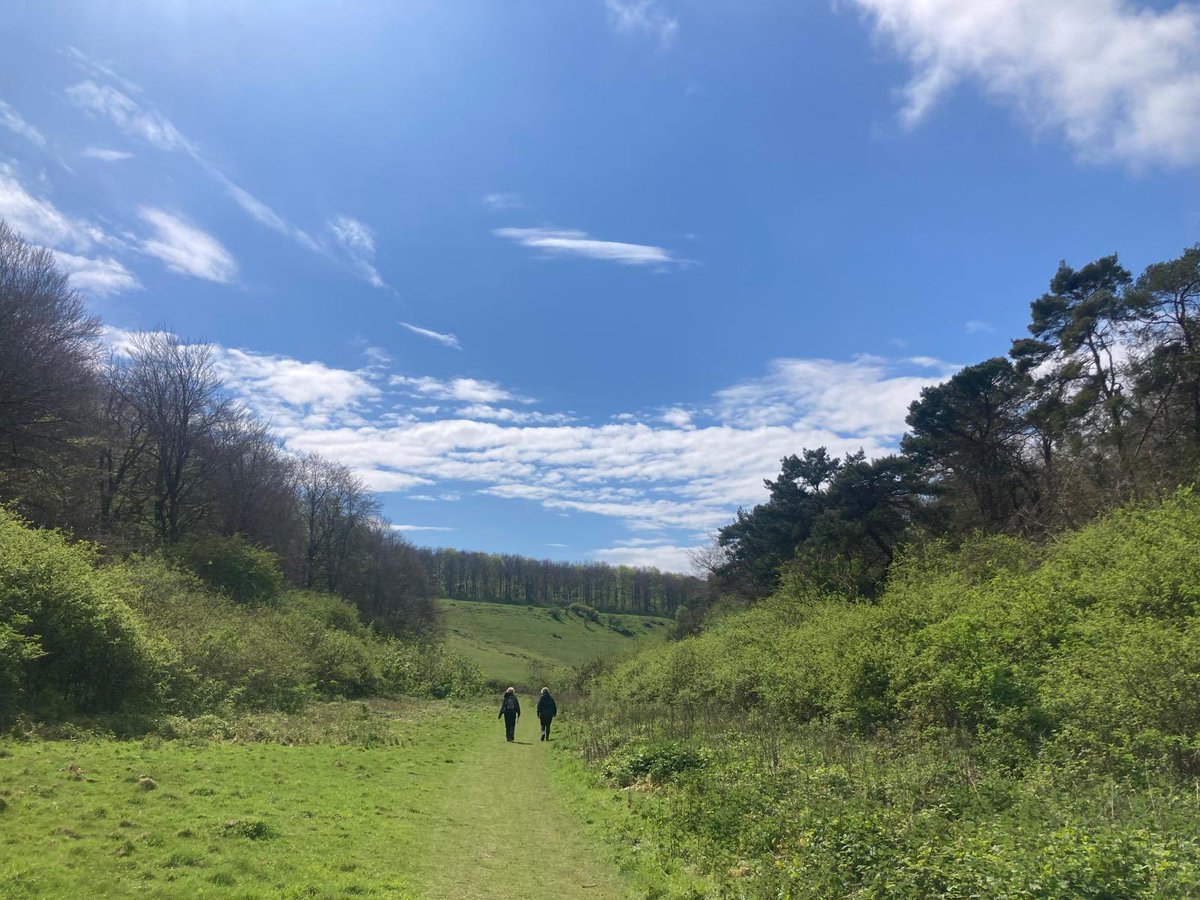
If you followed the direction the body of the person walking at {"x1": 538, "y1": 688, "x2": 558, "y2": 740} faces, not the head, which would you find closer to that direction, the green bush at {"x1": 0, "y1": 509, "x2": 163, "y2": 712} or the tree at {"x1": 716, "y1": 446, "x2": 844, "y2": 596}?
the tree

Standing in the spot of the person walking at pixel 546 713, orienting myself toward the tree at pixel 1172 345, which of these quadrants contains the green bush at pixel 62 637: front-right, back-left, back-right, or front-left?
back-right

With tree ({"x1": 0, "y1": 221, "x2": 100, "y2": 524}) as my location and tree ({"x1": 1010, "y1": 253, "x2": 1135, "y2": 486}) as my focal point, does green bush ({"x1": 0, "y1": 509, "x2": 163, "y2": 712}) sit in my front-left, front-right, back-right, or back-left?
front-right

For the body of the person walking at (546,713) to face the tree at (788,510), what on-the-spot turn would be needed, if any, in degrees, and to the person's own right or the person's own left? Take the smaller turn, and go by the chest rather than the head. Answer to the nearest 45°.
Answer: approximately 45° to the person's own right

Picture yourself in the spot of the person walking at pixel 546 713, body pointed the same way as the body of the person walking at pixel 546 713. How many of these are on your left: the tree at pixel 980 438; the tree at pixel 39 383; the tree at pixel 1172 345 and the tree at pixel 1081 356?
1

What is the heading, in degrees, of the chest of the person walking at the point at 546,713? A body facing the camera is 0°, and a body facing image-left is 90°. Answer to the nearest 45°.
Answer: approximately 180°

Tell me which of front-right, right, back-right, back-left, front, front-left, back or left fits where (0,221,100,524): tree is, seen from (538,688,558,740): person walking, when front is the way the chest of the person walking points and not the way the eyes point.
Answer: left

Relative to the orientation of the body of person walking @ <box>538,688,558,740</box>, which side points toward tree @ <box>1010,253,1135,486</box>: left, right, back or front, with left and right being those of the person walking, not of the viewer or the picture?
right

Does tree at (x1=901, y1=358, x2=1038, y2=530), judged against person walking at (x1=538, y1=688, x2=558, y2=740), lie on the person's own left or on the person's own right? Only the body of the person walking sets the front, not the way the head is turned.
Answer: on the person's own right

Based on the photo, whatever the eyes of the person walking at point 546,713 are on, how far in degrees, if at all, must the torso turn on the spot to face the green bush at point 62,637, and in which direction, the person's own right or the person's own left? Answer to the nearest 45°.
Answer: approximately 135° to the person's own left

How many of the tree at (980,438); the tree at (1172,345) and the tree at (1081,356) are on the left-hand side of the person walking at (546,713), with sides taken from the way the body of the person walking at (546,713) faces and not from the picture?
0

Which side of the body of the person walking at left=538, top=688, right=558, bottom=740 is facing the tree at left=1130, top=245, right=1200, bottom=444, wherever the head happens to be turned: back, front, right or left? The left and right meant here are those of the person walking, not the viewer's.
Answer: right

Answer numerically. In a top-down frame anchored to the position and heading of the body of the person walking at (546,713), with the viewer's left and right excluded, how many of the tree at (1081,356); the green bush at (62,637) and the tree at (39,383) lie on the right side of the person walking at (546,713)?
1

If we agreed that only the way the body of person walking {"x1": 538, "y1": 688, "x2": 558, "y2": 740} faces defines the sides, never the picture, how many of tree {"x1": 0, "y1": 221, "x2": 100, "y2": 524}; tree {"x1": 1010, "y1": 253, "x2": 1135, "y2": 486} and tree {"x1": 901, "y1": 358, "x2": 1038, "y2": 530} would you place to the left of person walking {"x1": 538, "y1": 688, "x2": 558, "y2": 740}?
1

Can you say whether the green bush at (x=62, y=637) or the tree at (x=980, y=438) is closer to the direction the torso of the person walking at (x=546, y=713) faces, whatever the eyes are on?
the tree
